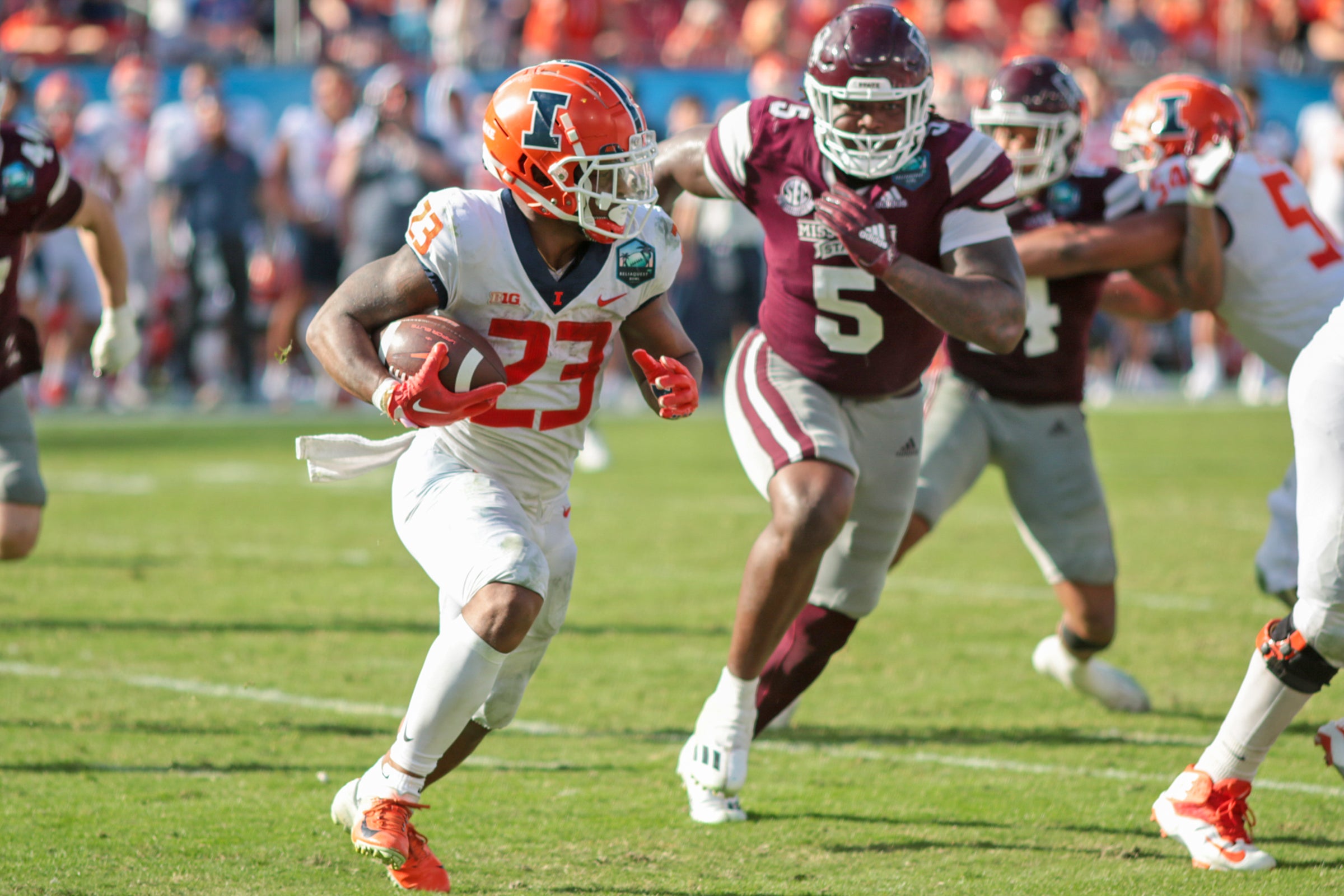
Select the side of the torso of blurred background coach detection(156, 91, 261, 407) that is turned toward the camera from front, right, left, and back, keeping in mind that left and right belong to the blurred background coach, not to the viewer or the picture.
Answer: front

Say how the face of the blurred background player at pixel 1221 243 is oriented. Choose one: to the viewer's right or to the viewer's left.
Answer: to the viewer's left

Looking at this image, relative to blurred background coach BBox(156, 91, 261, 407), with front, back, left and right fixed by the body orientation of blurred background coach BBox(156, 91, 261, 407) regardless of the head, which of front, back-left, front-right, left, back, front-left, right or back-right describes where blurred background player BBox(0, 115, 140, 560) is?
front

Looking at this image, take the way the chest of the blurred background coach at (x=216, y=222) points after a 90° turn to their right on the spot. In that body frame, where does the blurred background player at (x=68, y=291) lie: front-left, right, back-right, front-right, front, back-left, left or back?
front
